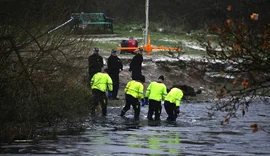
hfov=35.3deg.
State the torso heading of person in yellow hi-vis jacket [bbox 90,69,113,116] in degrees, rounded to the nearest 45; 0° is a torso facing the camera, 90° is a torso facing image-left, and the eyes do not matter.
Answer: approximately 225°

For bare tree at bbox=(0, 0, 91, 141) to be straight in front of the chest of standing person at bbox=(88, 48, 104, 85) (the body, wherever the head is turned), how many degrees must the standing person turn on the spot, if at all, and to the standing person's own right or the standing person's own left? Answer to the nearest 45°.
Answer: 0° — they already face it

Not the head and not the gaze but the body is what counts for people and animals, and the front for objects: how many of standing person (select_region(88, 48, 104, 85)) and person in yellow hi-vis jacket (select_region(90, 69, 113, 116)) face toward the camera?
1

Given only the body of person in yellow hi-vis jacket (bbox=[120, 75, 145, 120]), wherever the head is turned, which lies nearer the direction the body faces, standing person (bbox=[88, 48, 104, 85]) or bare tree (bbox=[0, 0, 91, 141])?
the standing person

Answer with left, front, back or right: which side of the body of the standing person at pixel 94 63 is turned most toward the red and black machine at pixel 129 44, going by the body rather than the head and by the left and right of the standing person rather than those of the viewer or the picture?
back

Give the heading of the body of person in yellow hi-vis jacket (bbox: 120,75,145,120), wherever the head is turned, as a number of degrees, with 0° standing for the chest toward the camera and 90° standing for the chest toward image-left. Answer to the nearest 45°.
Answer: approximately 225°

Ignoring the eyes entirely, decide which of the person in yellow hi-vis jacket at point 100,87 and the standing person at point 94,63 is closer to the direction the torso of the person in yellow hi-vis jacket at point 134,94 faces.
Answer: the standing person

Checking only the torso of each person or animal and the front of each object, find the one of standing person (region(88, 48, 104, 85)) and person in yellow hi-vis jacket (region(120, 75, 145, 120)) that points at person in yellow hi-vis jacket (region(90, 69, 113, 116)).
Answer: the standing person

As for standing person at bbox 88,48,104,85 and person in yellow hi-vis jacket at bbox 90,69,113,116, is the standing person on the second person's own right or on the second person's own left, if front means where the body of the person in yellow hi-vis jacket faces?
on the second person's own left
